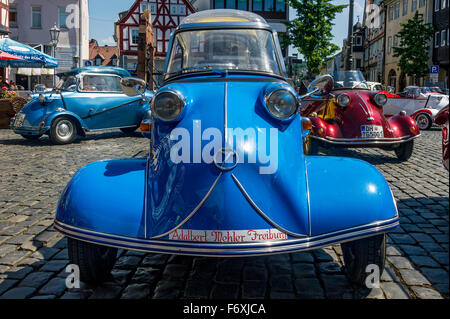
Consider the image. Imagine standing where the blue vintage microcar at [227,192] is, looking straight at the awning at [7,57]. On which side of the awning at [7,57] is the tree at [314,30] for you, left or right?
right

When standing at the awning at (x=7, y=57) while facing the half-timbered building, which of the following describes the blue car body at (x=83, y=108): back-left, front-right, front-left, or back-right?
back-right

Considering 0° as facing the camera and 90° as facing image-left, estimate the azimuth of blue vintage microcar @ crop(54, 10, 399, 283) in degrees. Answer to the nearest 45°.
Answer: approximately 0°
